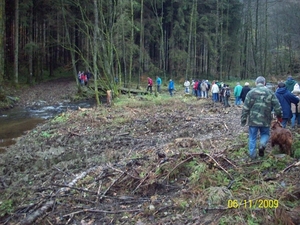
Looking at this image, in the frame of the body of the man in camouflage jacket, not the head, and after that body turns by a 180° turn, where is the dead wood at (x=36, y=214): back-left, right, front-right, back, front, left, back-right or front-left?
front-right

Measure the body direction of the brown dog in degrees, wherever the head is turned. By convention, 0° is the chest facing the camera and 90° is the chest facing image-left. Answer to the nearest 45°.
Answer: approximately 135°

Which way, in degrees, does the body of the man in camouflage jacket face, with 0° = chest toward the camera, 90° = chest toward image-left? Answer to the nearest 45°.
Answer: approximately 180°

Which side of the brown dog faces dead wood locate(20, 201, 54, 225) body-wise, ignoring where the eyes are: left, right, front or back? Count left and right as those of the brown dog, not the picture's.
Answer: left

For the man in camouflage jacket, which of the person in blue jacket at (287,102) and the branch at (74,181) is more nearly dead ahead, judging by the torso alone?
the person in blue jacket
